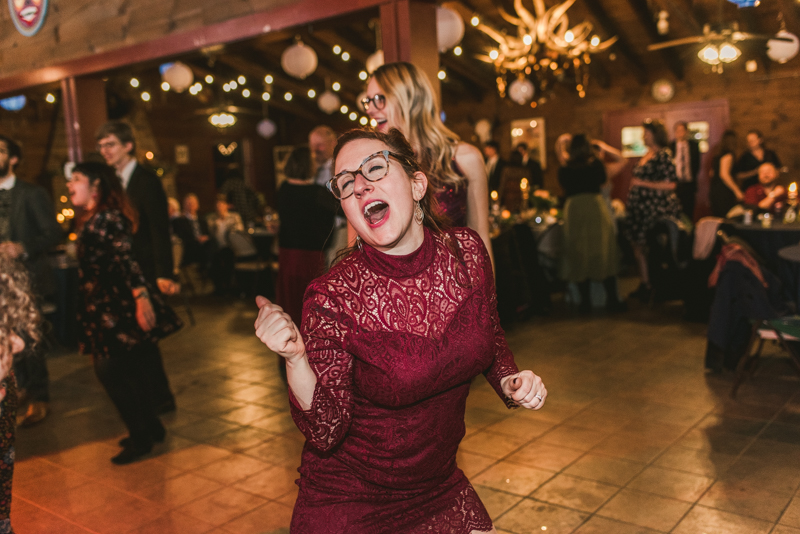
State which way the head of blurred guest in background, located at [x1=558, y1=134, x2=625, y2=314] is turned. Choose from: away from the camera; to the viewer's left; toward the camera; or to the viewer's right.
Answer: away from the camera

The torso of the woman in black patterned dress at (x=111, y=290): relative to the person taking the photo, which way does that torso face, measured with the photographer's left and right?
facing to the left of the viewer

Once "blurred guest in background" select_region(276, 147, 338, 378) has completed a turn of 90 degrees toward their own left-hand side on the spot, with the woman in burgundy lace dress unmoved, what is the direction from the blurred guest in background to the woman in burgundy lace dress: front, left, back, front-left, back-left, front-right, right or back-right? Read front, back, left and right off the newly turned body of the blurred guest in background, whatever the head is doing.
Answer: left

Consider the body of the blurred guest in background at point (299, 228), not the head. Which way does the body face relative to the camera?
away from the camera

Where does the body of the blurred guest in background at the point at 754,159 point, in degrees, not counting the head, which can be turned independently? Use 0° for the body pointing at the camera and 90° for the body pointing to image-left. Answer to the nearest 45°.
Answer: approximately 45°

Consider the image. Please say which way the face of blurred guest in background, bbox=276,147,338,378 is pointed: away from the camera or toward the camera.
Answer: away from the camera
